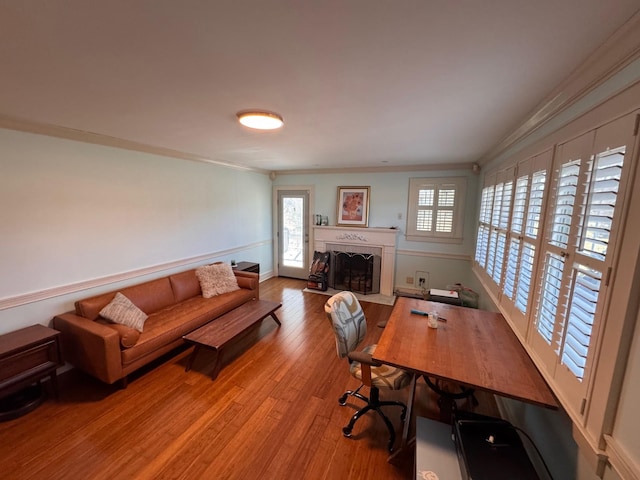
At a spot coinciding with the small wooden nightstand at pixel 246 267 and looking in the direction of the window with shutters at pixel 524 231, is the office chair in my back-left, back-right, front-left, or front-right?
front-right

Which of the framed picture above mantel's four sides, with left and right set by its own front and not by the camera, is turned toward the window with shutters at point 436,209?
left

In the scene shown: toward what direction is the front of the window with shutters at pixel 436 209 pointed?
toward the camera

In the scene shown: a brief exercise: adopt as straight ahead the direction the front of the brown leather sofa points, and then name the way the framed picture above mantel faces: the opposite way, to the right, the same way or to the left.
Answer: to the right

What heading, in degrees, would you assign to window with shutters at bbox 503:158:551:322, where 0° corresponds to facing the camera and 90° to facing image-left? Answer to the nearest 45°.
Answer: approximately 45°

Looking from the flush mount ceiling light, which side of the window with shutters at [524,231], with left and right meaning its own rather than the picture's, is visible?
front

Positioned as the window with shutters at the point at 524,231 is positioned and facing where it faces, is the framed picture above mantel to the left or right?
on its right

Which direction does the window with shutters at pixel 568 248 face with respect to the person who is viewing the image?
facing the viewer and to the left of the viewer

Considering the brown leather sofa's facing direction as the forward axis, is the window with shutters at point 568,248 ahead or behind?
ahead

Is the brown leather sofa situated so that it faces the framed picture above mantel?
no

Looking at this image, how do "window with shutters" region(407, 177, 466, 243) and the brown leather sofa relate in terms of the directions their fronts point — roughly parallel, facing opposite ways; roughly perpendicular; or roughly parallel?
roughly perpendicular

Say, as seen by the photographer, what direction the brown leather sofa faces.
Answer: facing the viewer and to the right of the viewer

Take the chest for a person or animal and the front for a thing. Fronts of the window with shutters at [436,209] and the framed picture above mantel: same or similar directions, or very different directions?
same or similar directions

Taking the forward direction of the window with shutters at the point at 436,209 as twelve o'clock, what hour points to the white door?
The white door is roughly at 3 o'clock from the window with shutters.

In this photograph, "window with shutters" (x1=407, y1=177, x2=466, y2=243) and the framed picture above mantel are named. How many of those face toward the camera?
2

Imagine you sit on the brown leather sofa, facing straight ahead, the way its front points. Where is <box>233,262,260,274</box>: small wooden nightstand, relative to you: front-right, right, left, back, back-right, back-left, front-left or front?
left

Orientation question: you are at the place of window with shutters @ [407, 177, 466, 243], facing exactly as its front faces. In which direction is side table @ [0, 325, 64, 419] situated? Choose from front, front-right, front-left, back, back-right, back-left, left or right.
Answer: front-right

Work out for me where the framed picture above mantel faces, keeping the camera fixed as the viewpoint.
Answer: facing the viewer
